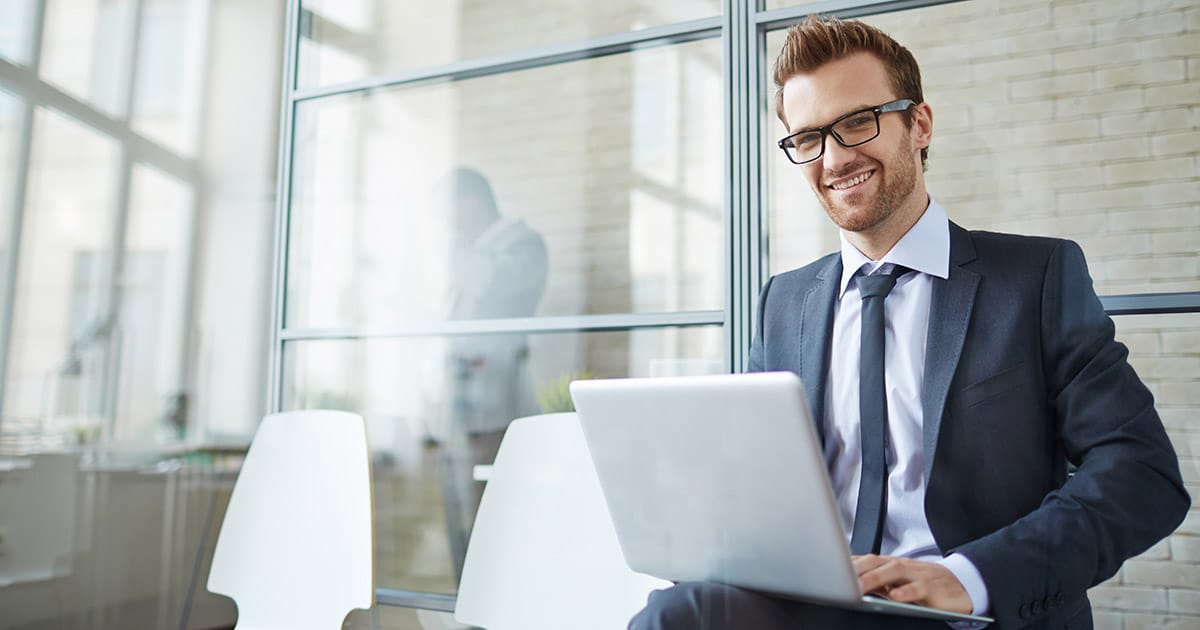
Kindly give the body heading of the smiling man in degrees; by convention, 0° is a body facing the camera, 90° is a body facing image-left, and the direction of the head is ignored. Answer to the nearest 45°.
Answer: approximately 45°

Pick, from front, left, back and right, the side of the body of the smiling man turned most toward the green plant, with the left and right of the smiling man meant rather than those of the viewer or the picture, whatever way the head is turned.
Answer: right

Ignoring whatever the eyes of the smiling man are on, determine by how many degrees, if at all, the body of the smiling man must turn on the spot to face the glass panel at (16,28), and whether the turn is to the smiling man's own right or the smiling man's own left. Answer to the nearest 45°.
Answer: approximately 45° to the smiling man's own right

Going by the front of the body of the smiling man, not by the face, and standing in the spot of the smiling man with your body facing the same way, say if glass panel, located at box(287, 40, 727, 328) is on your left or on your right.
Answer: on your right

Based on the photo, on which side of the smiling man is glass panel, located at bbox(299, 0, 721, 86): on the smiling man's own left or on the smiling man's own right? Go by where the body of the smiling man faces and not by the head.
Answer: on the smiling man's own right

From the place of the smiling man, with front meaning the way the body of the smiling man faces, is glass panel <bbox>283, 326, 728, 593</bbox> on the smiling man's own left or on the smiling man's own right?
on the smiling man's own right

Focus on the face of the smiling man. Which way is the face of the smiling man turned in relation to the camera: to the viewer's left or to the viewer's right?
to the viewer's left

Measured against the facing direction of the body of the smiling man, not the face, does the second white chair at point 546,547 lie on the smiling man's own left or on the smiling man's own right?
on the smiling man's own right

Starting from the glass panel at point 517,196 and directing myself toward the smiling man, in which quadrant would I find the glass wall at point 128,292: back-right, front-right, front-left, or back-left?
back-right
